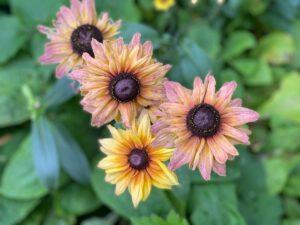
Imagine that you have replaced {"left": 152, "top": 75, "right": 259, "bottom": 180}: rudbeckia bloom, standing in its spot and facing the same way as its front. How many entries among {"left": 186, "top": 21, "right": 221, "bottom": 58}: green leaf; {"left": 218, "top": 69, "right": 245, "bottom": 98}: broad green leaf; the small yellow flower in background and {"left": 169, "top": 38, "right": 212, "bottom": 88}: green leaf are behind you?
4

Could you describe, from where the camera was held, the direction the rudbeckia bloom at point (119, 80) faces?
facing the viewer

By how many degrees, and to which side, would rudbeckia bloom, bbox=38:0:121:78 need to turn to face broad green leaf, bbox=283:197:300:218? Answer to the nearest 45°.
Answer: approximately 90° to its left

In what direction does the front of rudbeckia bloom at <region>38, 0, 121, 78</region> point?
toward the camera

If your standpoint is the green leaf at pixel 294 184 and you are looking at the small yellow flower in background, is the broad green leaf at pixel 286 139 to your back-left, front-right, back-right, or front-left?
front-right

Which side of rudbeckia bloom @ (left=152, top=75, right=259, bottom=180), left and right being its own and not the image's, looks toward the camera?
front

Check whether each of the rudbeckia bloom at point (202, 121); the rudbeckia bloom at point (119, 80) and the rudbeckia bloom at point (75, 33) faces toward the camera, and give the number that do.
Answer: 3

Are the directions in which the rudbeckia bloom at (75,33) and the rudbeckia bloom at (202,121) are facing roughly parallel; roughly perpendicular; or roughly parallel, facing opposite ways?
roughly parallel

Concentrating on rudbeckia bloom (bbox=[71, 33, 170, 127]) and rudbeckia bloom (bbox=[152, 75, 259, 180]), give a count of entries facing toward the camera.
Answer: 2

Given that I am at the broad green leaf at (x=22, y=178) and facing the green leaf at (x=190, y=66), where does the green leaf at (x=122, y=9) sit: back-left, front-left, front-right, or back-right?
front-left

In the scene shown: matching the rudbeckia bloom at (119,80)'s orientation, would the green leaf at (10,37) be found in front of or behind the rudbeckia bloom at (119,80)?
behind
